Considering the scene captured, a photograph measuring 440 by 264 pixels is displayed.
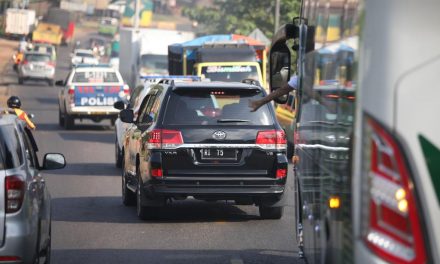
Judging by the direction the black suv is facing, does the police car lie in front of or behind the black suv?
in front

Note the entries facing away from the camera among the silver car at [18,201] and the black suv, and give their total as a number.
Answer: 2

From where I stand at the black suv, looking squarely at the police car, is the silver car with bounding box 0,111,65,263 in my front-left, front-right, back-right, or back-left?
back-left

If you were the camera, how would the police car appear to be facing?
facing away from the viewer

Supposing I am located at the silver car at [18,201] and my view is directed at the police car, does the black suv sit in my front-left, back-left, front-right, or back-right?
front-right

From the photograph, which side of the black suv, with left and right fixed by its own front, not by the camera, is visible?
back

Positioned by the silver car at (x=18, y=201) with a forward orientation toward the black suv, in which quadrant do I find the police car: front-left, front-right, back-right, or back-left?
front-left

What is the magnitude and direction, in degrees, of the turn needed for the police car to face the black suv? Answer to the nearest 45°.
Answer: approximately 180°

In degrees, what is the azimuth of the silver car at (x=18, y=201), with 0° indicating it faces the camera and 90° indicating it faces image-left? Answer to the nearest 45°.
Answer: approximately 180°

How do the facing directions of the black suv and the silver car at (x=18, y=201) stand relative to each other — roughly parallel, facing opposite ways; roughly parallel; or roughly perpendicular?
roughly parallel

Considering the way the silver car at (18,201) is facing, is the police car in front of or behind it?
in front

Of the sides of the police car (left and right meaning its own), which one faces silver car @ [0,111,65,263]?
back
